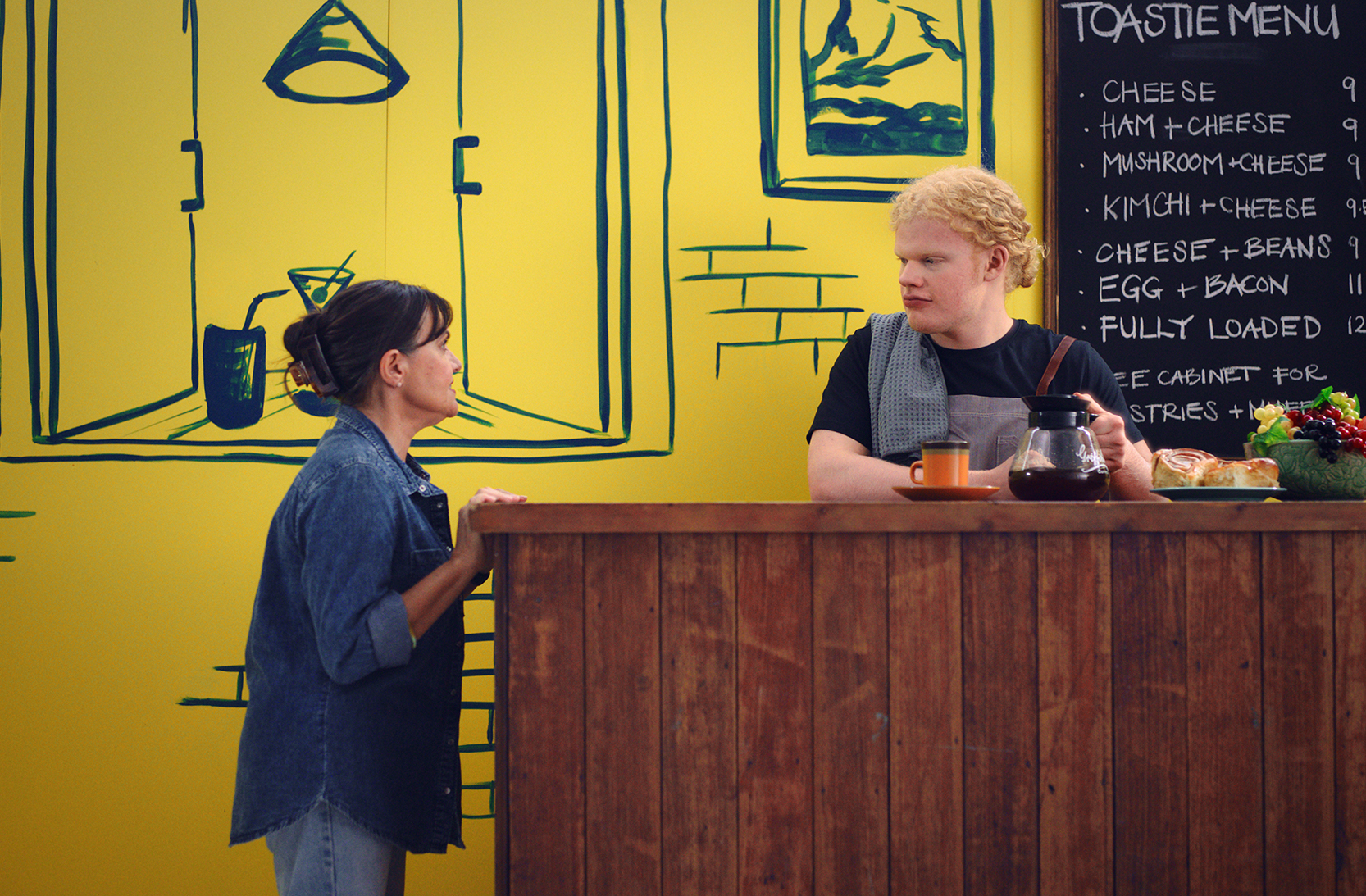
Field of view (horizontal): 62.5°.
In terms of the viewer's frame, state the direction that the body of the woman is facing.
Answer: to the viewer's right

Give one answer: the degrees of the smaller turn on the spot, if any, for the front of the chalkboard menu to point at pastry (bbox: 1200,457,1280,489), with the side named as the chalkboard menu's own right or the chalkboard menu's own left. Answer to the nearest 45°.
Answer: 0° — it already faces it

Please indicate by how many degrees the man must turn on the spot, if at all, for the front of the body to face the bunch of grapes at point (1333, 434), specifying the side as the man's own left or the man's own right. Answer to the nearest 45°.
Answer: approximately 45° to the man's own left

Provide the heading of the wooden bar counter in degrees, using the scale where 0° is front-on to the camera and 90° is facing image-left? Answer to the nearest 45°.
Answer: approximately 0°

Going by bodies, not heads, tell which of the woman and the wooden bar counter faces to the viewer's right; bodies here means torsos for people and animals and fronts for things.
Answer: the woman

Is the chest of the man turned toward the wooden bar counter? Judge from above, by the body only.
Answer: yes

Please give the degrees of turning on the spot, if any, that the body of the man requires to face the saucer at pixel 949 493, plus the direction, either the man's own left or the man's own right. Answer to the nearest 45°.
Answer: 0° — they already face it

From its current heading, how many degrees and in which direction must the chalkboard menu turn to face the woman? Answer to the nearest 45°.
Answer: approximately 45° to its right

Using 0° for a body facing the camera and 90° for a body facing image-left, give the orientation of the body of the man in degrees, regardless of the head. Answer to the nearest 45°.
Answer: approximately 0°

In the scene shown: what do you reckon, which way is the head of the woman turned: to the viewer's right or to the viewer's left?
to the viewer's right
